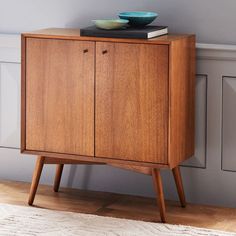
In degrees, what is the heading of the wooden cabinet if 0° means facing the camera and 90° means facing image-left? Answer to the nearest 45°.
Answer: approximately 45°

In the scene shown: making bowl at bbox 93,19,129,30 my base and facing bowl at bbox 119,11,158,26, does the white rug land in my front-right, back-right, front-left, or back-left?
back-right

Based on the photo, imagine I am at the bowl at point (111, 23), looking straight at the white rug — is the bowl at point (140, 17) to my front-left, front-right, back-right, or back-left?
back-left
